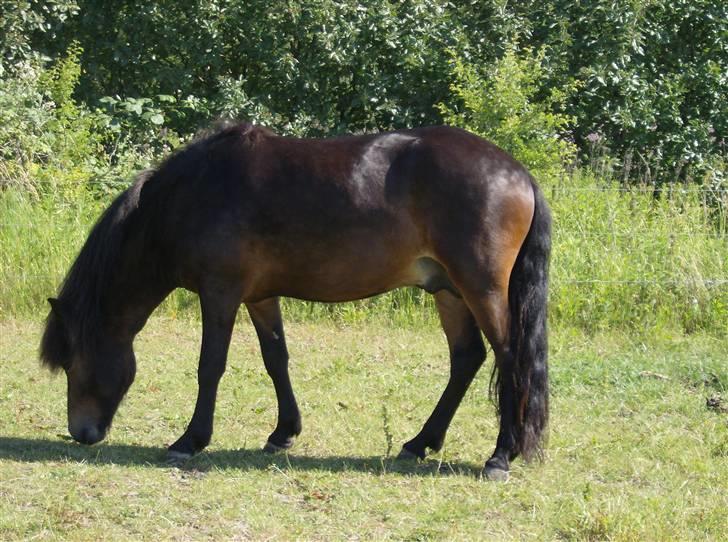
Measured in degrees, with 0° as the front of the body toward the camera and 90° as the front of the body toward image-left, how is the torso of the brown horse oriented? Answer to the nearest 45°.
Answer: approximately 90°

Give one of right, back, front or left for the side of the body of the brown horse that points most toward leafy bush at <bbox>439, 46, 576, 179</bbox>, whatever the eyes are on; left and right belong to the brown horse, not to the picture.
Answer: right
